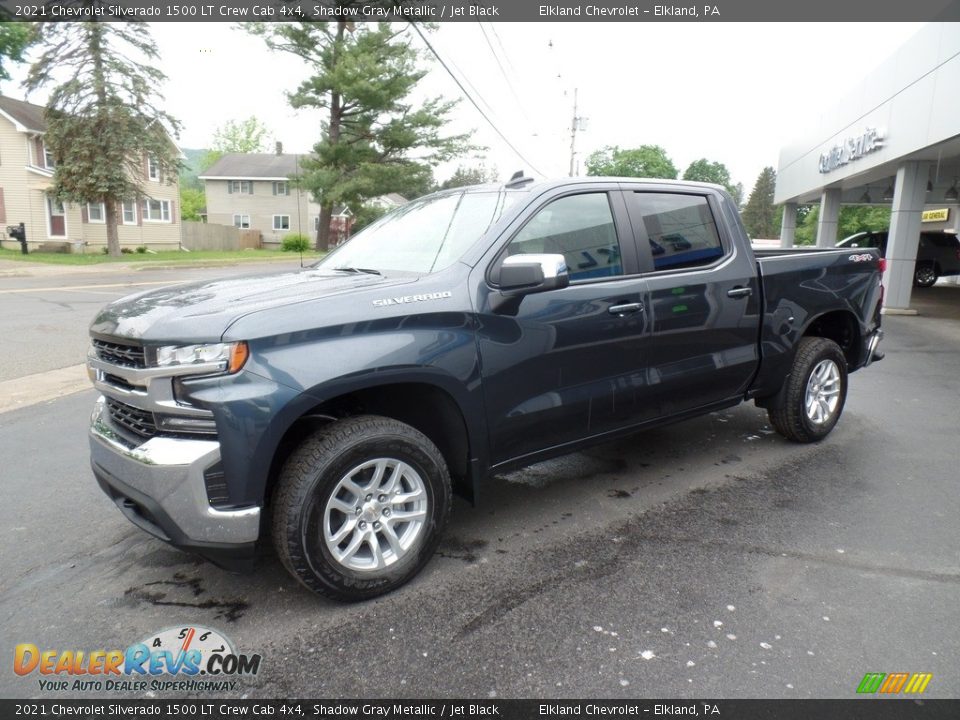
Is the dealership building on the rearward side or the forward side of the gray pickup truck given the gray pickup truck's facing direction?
on the rearward side

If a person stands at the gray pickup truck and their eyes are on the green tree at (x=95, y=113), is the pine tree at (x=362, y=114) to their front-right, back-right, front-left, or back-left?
front-right

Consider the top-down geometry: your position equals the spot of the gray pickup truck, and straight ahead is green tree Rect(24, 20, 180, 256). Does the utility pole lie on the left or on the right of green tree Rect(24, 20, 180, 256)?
right

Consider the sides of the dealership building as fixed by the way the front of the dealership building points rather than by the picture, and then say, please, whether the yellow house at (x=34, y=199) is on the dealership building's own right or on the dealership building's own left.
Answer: on the dealership building's own right

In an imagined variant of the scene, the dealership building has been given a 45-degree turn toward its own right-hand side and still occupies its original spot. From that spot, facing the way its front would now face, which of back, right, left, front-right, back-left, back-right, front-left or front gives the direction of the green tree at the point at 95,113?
front

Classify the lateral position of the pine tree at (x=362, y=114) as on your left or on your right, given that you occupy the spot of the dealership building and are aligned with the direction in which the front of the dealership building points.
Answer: on your right

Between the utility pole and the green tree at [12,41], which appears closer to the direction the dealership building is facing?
the green tree

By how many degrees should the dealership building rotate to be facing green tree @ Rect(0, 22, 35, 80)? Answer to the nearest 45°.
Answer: approximately 45° to its right

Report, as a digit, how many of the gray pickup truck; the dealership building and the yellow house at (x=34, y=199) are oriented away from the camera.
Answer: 0

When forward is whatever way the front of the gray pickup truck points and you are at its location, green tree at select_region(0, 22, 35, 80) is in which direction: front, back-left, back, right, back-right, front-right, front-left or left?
right

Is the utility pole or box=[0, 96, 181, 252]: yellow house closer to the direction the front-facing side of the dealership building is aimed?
the yellow house

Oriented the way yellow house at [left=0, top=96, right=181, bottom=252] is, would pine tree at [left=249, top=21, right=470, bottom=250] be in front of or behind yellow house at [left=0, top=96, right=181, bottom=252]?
in front

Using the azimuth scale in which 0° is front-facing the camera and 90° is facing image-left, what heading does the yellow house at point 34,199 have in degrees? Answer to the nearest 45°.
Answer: approximately 315°

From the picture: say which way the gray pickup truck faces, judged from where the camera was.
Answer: facing the viewer and to the left of the viewer

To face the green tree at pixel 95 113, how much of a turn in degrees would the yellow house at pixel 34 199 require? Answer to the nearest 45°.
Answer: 0° — it already faces it

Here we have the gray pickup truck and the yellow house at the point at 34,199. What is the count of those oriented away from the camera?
0

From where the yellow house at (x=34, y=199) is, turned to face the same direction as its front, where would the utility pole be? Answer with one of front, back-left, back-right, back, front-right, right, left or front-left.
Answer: front-left

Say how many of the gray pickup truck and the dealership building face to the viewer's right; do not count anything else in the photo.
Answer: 0

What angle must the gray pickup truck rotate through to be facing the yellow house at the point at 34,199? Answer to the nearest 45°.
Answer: approximately 90° to its right

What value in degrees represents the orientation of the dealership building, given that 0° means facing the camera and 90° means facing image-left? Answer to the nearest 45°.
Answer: approximately 45°

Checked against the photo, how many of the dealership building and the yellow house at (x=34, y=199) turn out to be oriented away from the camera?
0
